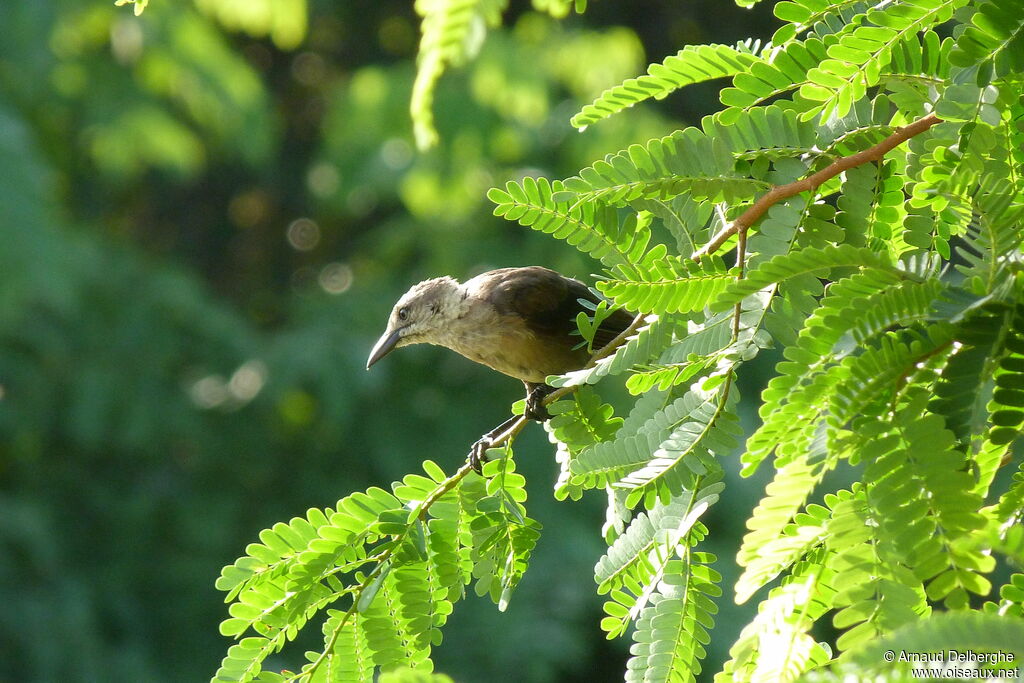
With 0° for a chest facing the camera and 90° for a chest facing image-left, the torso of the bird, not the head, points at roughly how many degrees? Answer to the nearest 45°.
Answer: approximately 90°
